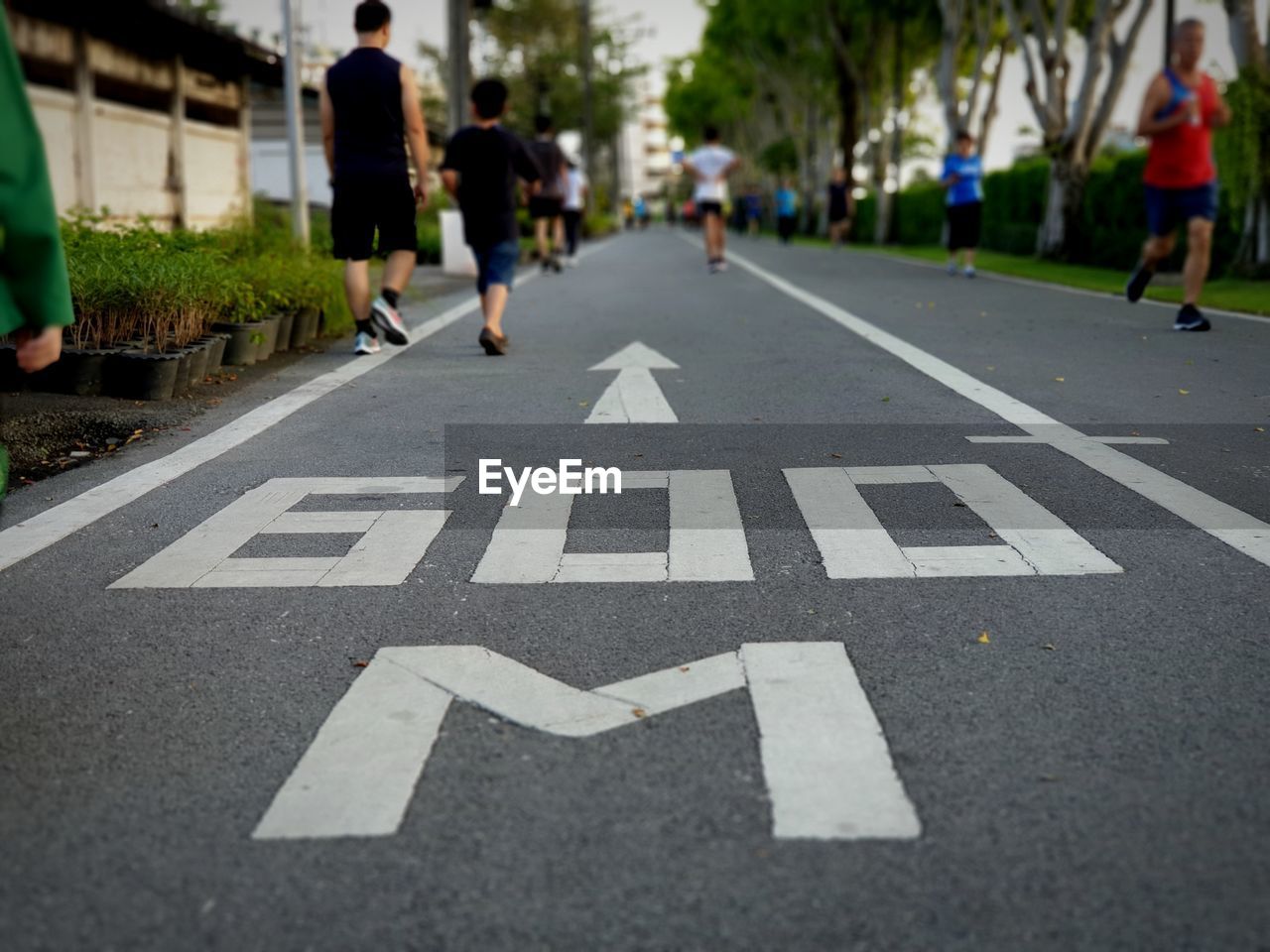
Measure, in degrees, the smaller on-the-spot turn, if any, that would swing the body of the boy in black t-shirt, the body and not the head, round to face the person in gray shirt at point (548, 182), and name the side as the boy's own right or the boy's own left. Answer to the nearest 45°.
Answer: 0° — they already face them

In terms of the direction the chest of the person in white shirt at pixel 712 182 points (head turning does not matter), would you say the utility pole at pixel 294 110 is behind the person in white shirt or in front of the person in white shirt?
behind

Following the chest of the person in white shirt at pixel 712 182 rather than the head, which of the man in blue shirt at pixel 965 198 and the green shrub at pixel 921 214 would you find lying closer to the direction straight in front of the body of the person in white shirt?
the green shrub

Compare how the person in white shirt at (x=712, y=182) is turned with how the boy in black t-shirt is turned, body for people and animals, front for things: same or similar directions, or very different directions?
same or similar directions

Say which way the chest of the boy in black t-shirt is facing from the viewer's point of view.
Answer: away from the camera

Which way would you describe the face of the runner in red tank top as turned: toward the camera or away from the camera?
toward the camera

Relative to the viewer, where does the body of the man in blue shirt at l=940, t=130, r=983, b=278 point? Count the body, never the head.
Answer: toward the camera

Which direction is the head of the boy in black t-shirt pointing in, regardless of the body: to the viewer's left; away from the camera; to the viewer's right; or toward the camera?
away from the camera

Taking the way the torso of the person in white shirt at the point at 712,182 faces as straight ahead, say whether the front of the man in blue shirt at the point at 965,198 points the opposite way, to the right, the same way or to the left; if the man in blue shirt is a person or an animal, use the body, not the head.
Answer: the opposite way

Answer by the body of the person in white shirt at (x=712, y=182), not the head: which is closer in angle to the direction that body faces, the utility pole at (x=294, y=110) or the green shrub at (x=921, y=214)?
the green shrub

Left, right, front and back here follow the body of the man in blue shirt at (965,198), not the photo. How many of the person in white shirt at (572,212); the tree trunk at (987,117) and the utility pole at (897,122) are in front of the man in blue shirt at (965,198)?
0

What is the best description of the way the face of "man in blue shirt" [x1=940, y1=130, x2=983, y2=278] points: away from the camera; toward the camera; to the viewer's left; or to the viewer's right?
toward the camera

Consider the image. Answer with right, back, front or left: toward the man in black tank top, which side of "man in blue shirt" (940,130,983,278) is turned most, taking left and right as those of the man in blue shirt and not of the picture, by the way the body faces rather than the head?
front

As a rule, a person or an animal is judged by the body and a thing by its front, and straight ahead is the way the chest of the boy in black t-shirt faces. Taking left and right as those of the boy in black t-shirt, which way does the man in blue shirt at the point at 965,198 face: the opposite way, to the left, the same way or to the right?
the opposite way

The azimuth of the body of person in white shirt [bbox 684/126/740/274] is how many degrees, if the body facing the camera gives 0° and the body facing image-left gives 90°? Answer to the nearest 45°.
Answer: approximately 180°

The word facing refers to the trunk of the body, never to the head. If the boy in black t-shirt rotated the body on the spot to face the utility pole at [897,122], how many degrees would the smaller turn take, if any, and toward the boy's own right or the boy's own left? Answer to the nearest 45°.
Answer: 0° — they already face it
